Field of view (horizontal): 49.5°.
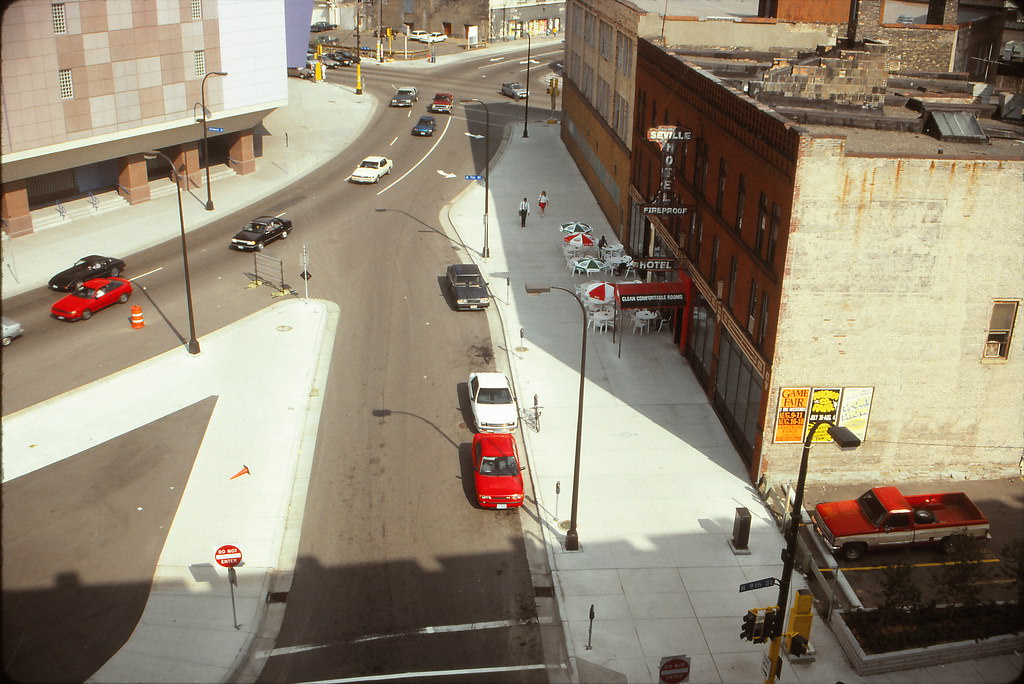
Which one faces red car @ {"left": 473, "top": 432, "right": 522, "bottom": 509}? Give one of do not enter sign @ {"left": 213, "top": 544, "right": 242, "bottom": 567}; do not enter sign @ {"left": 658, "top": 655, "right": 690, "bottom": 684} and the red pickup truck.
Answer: the red pickup truck

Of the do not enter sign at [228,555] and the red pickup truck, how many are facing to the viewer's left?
1

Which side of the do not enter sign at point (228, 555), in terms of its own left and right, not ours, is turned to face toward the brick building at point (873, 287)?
left

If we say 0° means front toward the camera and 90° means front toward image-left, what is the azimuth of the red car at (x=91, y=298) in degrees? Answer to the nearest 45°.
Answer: approximately 45°

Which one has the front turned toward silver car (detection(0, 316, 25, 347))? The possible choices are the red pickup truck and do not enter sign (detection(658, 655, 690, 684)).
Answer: the red pickup truck

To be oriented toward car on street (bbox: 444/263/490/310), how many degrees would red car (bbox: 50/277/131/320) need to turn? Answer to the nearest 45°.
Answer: approximately 135° to its left

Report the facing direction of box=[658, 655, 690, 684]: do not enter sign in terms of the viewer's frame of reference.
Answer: facing the viewer

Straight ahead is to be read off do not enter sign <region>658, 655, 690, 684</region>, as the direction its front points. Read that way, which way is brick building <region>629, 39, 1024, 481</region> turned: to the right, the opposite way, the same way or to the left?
to the right

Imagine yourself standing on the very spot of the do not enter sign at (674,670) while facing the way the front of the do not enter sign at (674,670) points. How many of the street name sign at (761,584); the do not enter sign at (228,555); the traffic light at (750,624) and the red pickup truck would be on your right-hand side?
1

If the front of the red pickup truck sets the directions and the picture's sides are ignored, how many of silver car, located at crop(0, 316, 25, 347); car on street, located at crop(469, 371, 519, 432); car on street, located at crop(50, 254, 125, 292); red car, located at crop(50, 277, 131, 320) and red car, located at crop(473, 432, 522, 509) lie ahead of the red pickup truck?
5

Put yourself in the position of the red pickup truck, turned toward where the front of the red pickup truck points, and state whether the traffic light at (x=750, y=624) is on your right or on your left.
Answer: on your left
